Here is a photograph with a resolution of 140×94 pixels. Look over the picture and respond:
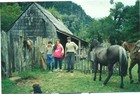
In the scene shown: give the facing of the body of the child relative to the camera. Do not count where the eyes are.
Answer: toward the camera

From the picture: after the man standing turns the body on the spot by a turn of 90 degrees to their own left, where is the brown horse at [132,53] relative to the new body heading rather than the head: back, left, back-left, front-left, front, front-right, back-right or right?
front

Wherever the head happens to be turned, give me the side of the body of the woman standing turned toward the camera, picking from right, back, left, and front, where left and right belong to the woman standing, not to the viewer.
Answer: front

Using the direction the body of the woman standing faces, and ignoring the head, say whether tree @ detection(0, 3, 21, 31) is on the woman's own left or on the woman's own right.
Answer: on the woman's own right

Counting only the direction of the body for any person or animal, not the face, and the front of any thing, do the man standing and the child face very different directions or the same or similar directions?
same or similar directions

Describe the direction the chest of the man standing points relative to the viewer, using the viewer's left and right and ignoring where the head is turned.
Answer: facing the viewer

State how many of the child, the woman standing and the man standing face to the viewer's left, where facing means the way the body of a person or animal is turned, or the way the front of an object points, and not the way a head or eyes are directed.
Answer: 0

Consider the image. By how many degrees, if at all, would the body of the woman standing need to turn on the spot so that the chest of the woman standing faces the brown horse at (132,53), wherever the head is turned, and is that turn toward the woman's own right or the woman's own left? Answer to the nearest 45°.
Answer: approximately 90° to the woman's own left

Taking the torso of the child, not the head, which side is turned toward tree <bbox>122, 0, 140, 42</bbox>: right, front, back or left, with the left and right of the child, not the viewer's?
left

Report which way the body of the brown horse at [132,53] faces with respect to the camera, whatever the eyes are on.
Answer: to the viewer's left

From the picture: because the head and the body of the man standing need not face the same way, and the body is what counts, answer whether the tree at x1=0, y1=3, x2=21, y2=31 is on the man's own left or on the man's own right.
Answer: on the man's own right

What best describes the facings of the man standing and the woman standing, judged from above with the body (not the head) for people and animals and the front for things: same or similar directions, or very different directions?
same or similar directions
